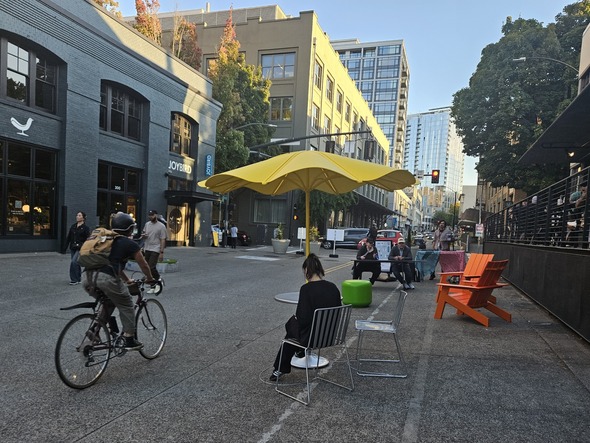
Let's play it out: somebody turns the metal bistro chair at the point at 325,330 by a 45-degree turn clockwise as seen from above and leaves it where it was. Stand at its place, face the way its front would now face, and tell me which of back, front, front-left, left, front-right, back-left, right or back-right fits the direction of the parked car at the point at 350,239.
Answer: front

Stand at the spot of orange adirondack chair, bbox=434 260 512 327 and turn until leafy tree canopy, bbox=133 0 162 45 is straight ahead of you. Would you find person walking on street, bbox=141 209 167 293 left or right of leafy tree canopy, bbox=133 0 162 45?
left

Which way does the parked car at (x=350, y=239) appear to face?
to the viewer's left

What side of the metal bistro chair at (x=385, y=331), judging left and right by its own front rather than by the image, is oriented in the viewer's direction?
left

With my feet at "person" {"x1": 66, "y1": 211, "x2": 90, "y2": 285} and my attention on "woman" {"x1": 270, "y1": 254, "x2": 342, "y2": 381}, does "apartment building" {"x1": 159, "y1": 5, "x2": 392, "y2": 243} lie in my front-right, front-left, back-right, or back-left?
back-left

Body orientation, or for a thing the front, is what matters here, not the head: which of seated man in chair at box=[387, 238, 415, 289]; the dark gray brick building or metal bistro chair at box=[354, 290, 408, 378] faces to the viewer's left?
the metal bistro chair

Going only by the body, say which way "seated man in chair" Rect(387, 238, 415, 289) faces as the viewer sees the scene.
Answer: toward the camera

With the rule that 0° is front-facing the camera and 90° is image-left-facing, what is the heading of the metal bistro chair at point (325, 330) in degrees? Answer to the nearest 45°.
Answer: approximately 135°

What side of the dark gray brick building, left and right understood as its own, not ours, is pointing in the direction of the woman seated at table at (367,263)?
front

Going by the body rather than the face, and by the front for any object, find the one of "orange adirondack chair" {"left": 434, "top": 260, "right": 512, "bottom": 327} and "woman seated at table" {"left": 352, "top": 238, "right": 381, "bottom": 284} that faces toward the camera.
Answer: the woman seated at table

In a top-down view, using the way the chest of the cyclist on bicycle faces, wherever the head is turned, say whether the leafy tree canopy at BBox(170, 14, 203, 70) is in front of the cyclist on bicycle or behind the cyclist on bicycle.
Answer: in front

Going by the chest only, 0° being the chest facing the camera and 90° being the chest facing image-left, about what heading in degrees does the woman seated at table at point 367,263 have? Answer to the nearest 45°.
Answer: approximately 0°
